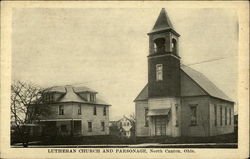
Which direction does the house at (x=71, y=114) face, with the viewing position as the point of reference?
facing the viewer and to the left of the viewer
